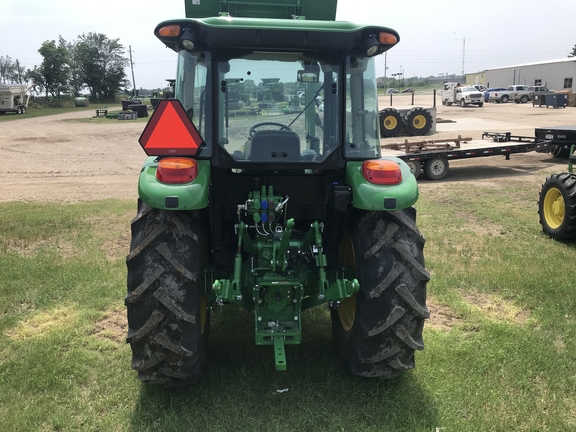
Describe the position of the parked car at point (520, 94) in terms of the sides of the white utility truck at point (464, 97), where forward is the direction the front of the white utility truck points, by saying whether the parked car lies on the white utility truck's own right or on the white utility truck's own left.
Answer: on the white utility truck's own left

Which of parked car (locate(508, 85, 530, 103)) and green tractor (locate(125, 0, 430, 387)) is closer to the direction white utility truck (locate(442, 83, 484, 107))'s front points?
the green tractor

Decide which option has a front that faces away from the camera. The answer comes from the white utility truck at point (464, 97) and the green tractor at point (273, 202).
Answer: the green tractor

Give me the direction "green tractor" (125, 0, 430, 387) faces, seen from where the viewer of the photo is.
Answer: facing away from the viewer

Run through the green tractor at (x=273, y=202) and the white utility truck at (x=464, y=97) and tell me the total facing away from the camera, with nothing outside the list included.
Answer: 1

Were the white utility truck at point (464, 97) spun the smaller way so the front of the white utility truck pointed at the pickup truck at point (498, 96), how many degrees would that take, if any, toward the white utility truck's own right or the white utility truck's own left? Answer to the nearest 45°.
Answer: approximately 90° to the white utility truck's own left
